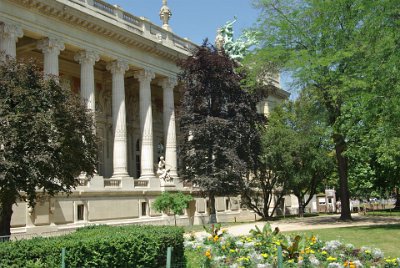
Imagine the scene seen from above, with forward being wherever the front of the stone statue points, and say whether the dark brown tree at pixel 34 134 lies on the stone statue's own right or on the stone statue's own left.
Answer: on the stone statue's own right

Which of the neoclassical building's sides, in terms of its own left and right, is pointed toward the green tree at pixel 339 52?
front

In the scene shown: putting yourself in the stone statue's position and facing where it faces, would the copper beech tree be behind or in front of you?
in front

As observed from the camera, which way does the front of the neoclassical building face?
facing the viewer and to the right of the viewer

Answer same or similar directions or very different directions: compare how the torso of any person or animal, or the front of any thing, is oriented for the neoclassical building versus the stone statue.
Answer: same or similar directions

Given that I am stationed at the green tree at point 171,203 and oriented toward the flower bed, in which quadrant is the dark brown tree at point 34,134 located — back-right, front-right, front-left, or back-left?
front-right

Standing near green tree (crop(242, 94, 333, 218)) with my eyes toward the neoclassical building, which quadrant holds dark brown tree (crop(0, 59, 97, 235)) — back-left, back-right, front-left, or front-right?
front-left

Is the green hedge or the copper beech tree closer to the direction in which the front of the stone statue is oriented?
the copper beech tree

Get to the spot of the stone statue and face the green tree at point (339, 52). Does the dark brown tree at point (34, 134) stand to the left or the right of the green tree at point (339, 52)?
right

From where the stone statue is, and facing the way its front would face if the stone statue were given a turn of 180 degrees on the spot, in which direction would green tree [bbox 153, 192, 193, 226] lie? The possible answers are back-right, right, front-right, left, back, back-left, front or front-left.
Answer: back-left

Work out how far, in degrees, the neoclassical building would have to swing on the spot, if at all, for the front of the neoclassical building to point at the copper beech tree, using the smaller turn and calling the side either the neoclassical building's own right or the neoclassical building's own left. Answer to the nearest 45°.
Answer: approximately 45° to the neoclassical building's own left
